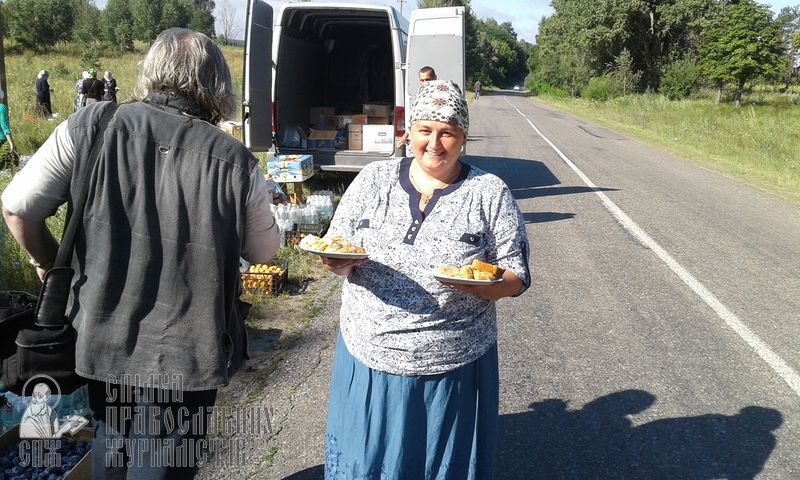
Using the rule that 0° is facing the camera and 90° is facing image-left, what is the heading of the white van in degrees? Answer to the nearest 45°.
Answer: approximately 180°

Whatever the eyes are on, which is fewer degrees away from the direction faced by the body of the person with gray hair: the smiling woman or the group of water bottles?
the group of water bottles

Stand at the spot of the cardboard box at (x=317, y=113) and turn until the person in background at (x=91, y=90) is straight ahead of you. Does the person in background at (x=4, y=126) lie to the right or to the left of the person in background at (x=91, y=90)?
left

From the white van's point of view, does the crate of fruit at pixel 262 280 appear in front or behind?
behind

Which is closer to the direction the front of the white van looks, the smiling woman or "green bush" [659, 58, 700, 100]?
the green bush

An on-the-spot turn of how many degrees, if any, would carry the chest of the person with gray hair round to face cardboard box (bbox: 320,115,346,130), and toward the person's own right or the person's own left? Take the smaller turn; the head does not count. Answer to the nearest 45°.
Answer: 0° — they already face it

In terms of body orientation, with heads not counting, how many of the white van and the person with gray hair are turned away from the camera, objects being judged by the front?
2

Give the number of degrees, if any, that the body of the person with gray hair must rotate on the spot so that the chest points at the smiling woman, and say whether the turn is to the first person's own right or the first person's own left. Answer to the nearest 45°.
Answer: approximately 90° to the first person's own right

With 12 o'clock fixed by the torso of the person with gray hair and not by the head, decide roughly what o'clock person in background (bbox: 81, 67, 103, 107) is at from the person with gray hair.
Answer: The person in background is roughly at 12 o'clock from the person with gray hair.

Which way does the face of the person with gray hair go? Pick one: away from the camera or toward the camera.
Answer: away from the camera

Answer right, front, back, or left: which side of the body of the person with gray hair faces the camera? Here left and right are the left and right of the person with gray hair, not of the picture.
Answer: back
